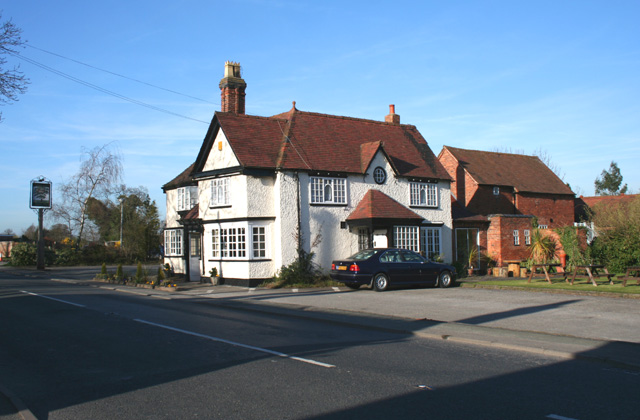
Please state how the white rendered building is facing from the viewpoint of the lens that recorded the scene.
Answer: facing the viewer and to the right of the viewer

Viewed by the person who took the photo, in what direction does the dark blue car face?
facing away from the viewer and to the right of the viewer

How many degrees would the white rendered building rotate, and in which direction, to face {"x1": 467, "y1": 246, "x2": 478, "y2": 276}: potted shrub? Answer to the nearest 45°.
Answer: approximately 90° to its left

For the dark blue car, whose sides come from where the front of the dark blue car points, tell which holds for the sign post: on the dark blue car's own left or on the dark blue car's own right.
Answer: on the dark blue car's own left

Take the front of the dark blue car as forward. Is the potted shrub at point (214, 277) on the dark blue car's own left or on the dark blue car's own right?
on the dark blue car's own left

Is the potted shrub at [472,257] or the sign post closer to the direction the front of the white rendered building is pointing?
the potted shrub

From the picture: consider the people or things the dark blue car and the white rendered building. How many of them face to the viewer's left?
0

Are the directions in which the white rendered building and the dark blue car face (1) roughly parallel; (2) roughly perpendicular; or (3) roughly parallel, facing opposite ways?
roughly perpendicular

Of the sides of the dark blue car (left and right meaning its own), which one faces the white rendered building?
left
